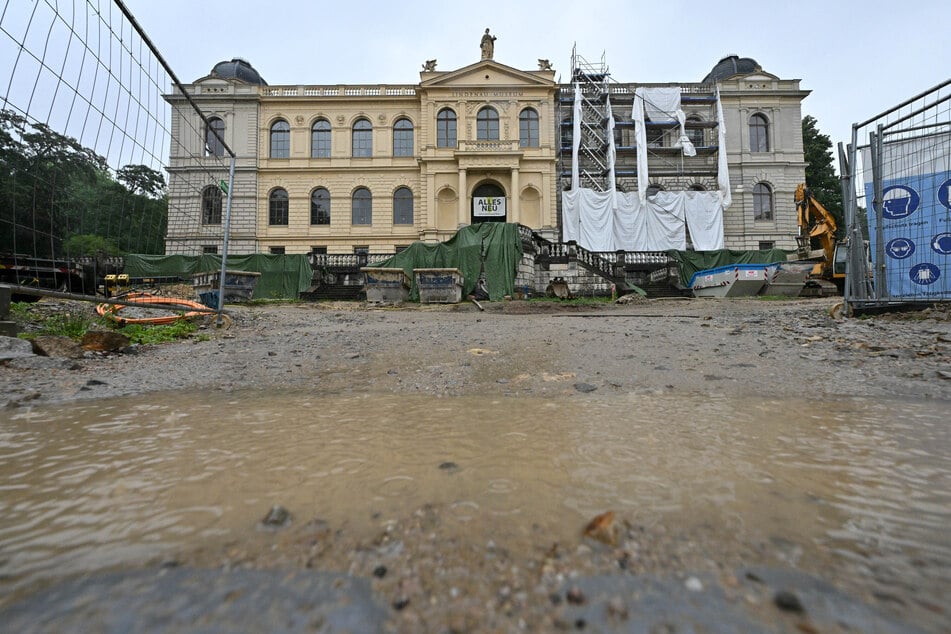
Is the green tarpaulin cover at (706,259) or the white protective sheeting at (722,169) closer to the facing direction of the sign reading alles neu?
the green tarpaulin cover

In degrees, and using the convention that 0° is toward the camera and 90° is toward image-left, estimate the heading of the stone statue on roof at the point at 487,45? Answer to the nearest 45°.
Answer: approximately 0°

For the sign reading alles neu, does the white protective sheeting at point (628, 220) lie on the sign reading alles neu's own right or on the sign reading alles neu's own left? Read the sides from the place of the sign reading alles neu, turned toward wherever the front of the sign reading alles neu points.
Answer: on the sign reading alles neu's own left

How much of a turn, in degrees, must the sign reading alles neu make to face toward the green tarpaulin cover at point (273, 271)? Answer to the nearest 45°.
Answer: approximately 45° to its right

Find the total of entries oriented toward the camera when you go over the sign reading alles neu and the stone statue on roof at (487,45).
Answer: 2

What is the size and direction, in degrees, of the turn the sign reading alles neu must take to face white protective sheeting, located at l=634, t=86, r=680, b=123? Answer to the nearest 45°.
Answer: approximately 90° to its left
